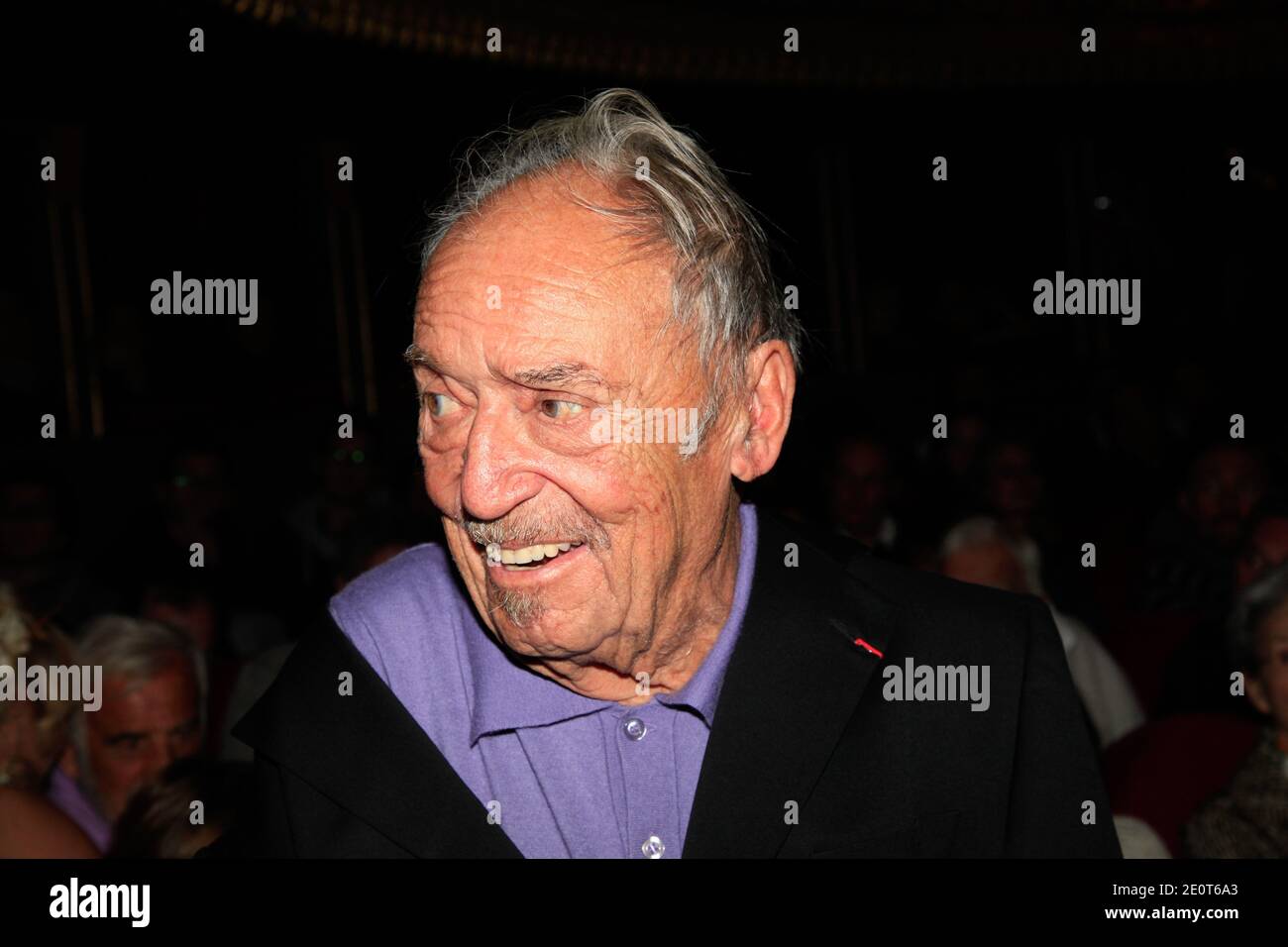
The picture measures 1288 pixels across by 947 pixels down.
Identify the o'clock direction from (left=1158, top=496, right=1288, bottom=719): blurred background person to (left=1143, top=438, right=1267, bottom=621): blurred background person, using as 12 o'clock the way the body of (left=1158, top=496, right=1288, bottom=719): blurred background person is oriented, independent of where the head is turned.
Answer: (left=1143, top=438, right=1267, bottom=621): blurred background person is roughly at 6 o'clock from (left=1158, top=496, right=1288, bottom=719): blurred background person.

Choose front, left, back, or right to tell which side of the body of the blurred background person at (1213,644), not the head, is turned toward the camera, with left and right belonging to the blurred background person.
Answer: front

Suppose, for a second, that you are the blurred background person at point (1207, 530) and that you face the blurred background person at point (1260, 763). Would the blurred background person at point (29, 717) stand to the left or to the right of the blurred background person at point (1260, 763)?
right

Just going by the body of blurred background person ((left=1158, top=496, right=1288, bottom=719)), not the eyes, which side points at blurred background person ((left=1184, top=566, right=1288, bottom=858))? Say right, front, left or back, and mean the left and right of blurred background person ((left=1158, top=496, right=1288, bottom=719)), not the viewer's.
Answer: front

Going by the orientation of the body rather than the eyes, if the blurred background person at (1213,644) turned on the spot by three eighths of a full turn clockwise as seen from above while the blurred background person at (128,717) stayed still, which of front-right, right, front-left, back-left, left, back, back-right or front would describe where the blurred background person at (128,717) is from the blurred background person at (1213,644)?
left

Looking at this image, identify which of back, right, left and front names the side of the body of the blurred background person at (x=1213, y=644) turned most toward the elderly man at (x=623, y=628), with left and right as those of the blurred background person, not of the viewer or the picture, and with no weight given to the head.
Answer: front

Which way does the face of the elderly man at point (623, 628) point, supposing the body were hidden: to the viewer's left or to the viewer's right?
to the viewer's left

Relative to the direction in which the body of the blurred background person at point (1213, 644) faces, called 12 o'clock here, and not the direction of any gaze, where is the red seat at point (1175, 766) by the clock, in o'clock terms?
The red seat is roughly at 12 o'clock from the blurred background person.

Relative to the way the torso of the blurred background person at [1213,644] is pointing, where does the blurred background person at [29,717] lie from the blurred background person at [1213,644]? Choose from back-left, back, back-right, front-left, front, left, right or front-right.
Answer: front-right

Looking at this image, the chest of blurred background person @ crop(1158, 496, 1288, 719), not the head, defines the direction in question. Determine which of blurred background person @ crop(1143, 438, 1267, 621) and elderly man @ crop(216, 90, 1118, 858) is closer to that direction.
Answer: the elderly man

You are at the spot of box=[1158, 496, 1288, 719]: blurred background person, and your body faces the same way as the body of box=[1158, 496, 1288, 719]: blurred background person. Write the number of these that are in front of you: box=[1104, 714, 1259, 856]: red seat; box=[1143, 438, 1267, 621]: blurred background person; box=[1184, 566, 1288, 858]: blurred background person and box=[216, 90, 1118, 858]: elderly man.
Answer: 3

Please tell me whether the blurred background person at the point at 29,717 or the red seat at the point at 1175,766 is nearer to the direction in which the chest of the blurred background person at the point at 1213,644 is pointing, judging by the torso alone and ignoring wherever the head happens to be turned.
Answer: the red seat

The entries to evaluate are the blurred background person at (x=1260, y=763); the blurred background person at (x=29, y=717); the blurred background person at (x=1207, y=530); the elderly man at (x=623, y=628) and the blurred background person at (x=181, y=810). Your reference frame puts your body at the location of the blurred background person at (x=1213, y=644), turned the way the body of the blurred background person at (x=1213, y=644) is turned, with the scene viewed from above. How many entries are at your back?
1

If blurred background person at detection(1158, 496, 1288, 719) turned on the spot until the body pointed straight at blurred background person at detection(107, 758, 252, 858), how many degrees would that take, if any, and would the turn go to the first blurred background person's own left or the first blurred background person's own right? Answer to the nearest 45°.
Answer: approximately 45° to the first blurred background person's own right
